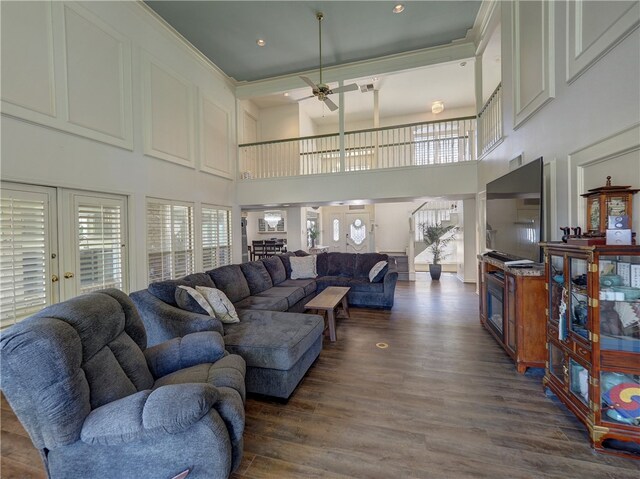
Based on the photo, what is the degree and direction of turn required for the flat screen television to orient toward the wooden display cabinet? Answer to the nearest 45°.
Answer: approximately 45° to its left

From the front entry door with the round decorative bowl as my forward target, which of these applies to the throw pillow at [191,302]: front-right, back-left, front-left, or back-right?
front-right

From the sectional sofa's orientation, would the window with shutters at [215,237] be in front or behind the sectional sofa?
behind

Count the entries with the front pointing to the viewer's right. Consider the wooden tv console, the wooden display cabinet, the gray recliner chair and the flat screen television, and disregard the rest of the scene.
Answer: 1

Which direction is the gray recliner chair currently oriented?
to the viewer's right

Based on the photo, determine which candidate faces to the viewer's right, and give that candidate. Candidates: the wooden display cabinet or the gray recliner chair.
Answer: the gray recliner chair

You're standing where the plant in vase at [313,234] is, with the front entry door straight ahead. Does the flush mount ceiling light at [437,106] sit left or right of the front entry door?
right

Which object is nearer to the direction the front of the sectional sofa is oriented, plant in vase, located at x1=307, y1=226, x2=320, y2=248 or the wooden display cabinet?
the wooden display cabinet

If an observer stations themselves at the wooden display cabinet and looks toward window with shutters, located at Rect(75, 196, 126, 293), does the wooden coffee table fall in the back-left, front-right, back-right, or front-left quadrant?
front-right

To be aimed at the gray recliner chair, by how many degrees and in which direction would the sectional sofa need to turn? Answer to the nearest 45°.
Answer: approximately 90° to its right

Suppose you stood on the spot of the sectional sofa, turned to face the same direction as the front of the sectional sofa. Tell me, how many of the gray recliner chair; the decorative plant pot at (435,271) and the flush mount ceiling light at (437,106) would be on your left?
2

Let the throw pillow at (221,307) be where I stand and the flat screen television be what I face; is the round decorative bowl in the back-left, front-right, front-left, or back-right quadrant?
front-right

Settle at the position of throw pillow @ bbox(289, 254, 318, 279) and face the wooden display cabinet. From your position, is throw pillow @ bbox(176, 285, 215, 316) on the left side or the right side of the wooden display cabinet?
right

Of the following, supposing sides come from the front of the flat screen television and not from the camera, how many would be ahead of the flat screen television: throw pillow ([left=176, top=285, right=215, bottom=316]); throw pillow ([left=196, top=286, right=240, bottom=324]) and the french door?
3

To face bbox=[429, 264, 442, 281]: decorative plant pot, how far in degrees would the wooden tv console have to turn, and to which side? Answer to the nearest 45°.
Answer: approximately 135° to its right

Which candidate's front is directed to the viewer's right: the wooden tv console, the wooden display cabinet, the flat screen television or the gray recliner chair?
the gray recliner chair

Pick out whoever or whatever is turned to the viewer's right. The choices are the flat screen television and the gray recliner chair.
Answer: the gray recliner chair

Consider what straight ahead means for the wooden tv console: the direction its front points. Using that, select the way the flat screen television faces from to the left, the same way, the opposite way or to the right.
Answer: the same way

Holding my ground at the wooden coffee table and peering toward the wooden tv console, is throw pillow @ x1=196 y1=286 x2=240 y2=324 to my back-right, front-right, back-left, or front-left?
back-right

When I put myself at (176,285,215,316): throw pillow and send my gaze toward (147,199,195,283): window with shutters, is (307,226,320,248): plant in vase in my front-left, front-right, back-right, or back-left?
front-right

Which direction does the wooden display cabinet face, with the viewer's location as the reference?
facing the viewer and to the left of the viewer
